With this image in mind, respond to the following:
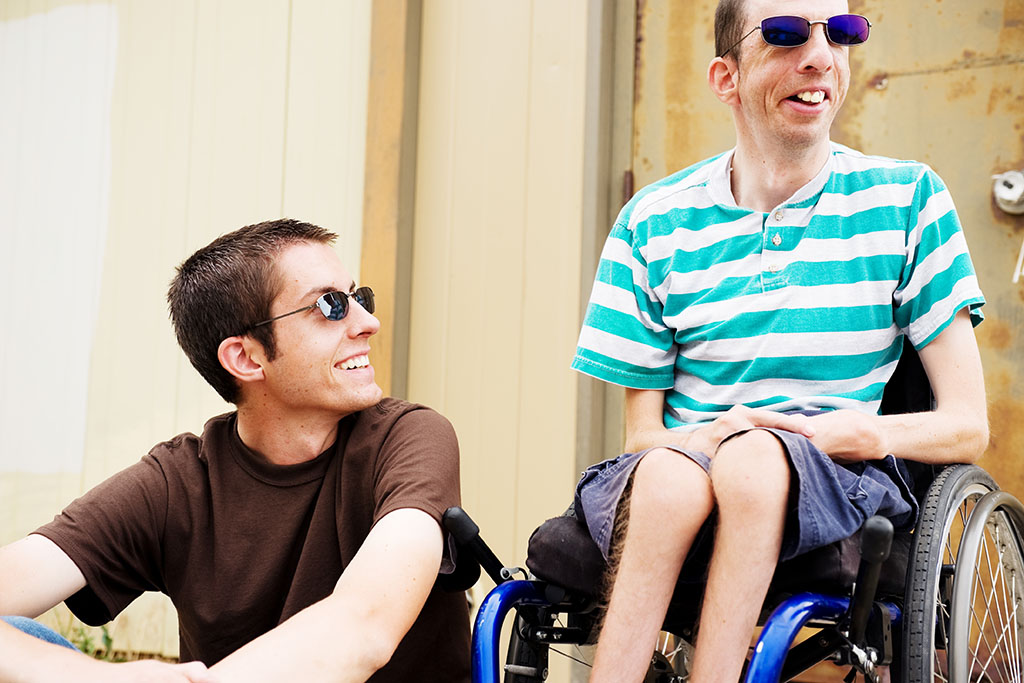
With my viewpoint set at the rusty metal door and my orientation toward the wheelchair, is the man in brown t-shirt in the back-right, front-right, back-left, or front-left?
front-right

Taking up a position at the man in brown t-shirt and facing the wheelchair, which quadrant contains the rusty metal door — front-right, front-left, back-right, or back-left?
front-left

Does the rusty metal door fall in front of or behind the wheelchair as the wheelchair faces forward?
behind

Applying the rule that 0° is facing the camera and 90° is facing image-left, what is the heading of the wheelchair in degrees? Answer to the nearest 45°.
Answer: approximately 45°

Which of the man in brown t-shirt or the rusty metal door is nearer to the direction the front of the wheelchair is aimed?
the man in brown t-shirt

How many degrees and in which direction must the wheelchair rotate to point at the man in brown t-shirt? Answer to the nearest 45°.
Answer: approximately 45° to its right

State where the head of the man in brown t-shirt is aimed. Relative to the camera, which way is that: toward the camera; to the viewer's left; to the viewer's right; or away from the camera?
to the viewer's right
